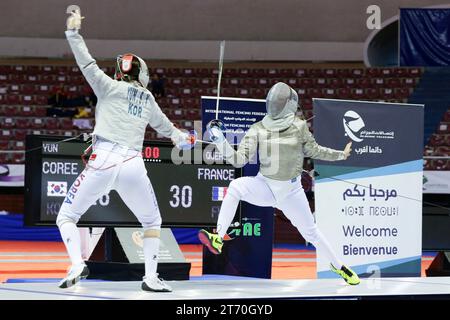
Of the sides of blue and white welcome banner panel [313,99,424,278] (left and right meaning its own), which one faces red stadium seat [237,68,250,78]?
back

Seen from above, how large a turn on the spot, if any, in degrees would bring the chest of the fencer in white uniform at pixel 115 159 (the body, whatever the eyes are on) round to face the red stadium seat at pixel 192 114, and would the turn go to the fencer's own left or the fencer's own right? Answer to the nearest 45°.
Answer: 0° — they already face it

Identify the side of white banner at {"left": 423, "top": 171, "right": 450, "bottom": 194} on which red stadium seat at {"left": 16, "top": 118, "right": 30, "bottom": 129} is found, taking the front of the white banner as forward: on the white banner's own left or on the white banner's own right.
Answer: on the white banner's own right

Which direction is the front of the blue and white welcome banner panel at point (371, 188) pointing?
toward the camera

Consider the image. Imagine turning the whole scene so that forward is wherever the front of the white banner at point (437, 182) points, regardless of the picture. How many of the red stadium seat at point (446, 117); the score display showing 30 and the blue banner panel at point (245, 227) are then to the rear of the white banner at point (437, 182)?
1

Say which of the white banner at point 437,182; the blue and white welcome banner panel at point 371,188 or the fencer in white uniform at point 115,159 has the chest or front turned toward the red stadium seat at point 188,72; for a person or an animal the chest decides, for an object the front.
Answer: the fencer in white uniform

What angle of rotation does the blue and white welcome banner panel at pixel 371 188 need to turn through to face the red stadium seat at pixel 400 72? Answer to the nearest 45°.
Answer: approximately 180°

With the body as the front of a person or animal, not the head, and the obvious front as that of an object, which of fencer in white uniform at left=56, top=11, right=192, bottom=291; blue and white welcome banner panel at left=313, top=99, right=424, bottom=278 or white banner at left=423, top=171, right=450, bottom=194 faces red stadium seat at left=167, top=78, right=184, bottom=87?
the fencer in white uniform

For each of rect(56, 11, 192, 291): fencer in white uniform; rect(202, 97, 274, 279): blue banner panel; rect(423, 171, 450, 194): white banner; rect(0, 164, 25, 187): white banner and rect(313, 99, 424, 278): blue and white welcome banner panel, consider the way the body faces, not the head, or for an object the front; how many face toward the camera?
4

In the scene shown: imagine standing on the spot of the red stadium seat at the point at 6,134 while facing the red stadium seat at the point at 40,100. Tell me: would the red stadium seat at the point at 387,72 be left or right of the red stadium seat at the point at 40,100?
right

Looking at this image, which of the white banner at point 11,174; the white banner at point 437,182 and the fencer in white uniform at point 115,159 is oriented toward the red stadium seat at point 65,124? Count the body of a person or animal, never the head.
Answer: the fencer in white uniform

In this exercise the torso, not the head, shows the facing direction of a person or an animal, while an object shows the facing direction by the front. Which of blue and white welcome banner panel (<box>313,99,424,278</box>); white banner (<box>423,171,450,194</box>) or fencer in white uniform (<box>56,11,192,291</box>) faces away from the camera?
the fencer in white uniform

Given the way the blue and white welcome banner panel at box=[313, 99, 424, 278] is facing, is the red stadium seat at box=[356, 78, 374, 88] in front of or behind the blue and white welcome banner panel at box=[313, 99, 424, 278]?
behind

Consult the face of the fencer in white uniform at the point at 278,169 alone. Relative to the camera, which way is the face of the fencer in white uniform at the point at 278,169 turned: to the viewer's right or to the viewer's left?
to the viewer's left

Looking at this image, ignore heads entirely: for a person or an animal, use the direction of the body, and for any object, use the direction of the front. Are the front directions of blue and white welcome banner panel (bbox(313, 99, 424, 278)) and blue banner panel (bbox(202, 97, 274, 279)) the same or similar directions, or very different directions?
same or similar directions

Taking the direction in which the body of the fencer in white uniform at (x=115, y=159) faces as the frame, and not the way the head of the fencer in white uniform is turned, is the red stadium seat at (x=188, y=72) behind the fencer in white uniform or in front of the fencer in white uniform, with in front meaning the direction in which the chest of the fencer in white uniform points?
in front

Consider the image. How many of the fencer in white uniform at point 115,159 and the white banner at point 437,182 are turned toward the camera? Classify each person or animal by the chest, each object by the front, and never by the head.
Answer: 1
